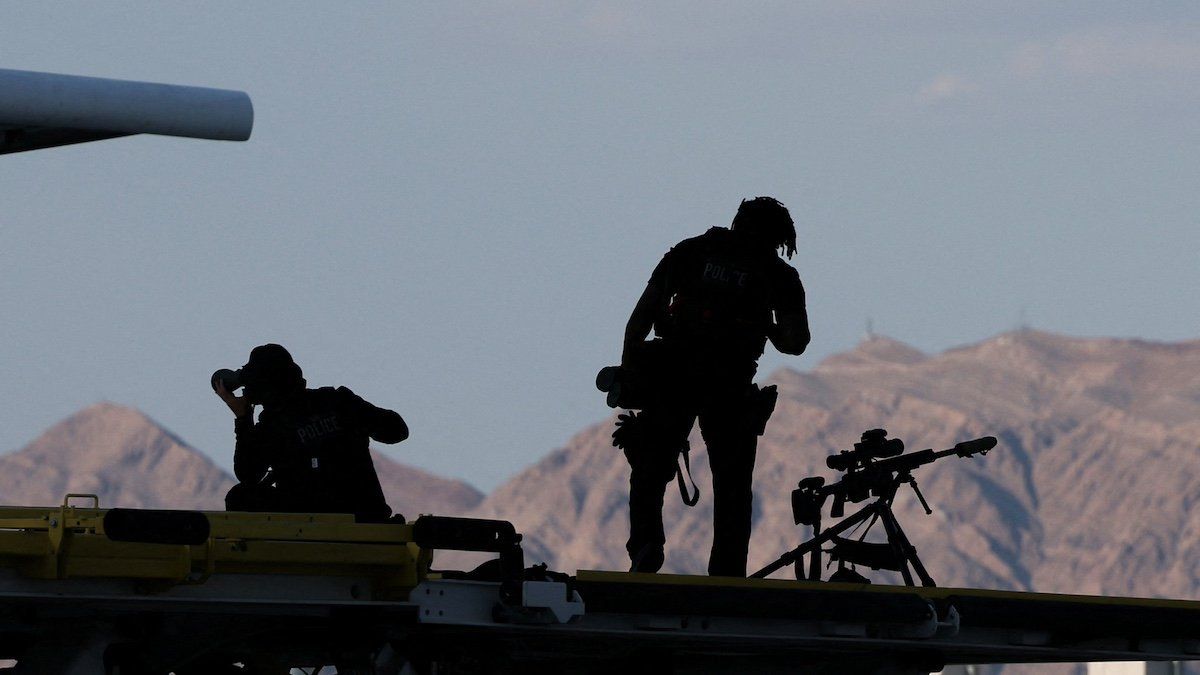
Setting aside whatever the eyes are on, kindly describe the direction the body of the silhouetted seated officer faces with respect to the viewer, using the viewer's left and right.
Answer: facing away from the viewer and to the left of the viewer

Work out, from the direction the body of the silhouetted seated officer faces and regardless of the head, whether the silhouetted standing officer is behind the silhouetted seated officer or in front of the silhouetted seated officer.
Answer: behind

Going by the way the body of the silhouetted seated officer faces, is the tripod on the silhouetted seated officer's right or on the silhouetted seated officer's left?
on the silhouetted seated officer's right
